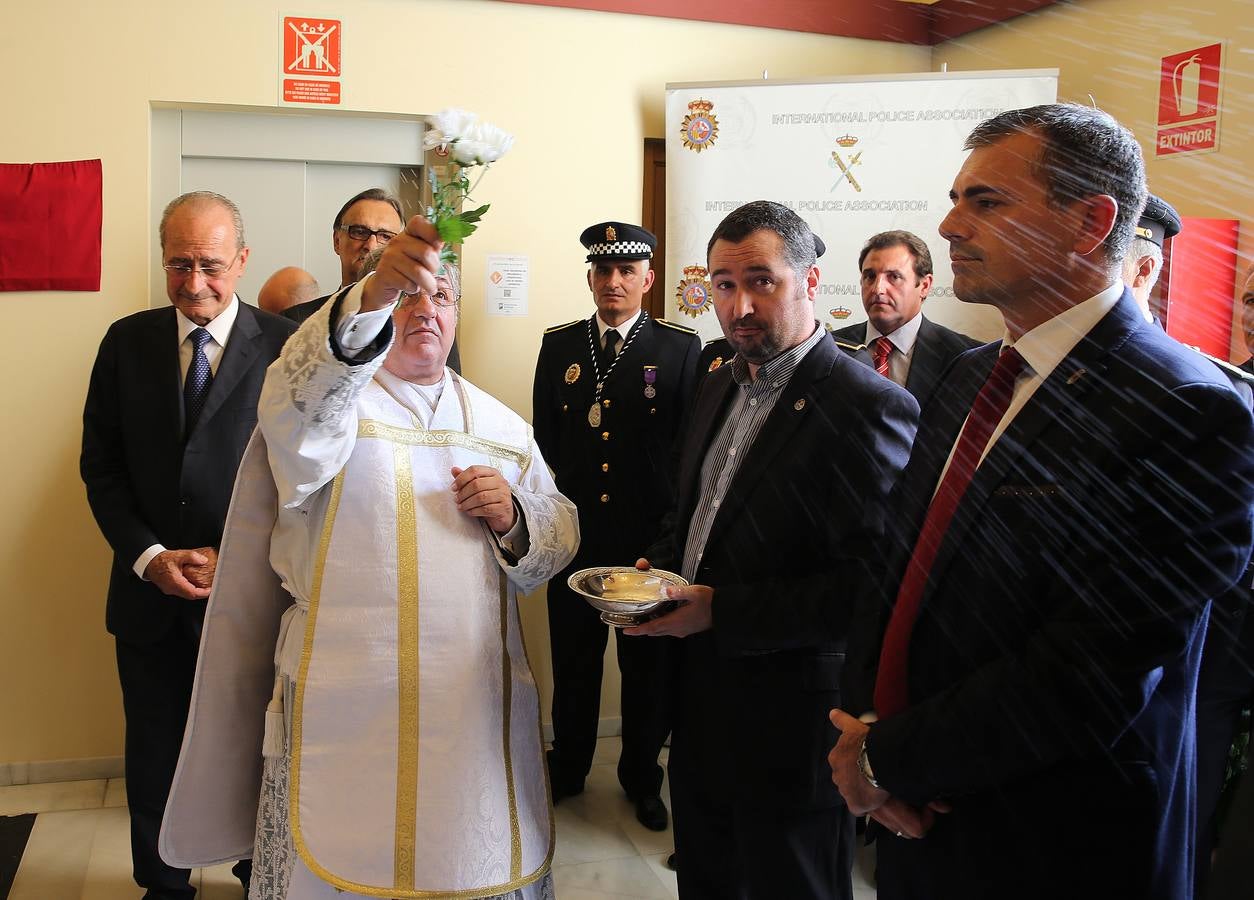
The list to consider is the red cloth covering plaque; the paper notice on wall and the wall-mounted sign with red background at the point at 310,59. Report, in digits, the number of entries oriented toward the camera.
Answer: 3

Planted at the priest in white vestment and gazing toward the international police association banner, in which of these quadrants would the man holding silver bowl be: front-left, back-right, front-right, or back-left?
front-right

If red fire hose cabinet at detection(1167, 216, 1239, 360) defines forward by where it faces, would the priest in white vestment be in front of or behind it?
in front

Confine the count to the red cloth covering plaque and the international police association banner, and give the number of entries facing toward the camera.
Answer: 2

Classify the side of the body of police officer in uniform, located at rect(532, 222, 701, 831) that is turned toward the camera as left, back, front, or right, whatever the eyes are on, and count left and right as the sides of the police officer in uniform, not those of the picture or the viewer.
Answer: front

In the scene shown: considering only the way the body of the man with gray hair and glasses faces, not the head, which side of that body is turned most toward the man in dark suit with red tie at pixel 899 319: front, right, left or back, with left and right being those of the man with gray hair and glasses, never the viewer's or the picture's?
left

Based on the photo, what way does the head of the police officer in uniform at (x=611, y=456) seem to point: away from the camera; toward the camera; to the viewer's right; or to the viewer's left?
toward the camera

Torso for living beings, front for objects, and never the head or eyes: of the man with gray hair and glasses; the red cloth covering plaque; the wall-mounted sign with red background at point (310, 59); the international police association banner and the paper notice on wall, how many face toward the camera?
5

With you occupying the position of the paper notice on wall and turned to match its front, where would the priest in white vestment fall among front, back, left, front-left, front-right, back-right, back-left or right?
front

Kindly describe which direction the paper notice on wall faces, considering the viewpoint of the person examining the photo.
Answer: facing the viewer

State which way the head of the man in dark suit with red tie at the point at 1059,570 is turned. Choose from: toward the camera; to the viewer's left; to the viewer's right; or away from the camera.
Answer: to the viewer's left

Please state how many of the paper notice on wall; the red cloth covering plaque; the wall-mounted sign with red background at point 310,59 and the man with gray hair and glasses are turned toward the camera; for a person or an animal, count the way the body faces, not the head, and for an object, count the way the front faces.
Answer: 4
